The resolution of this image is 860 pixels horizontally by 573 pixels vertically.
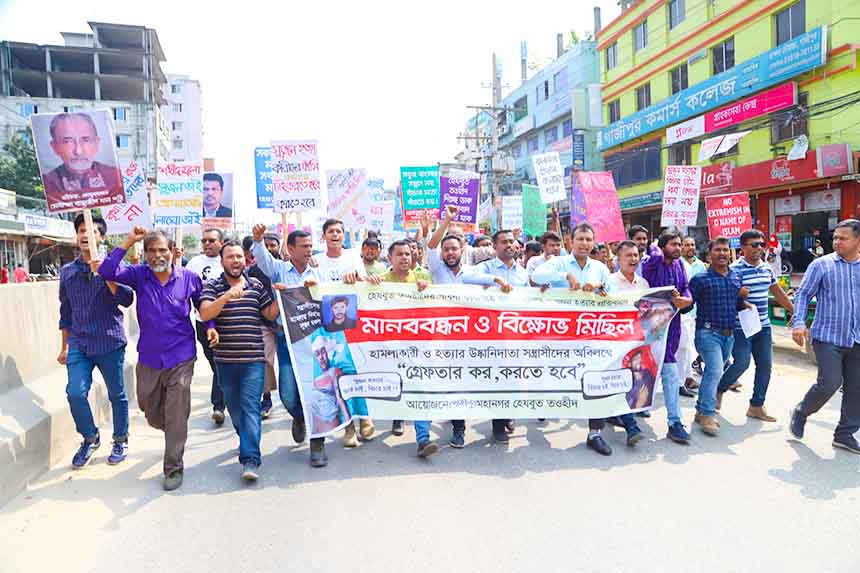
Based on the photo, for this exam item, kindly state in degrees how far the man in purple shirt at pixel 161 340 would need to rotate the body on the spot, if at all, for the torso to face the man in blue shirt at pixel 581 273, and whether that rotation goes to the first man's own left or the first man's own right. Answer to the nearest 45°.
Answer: approximately 90° to the first man's own left

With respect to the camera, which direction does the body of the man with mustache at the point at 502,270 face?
toward the camera

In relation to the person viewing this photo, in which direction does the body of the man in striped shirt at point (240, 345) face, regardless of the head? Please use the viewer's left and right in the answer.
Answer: facing the viewer

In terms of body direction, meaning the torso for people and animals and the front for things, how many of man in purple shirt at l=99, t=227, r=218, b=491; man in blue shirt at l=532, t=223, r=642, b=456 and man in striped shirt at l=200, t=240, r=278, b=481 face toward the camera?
3

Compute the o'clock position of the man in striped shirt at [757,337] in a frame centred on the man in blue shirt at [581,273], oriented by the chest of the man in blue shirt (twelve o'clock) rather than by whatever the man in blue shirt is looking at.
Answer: The man in striped shirt is roughly at 8 o'clock from the man in blue shirt.

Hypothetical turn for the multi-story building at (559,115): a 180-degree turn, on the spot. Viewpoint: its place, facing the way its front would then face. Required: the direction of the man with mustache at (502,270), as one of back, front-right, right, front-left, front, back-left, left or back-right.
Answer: back-right

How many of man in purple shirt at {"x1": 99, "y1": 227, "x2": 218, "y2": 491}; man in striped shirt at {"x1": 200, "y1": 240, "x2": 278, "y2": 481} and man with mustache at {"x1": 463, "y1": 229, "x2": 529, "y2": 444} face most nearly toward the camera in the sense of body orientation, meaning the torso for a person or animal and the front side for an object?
3

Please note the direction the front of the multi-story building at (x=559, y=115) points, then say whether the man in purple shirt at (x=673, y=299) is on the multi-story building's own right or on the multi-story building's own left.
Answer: on the multi-story building's own left

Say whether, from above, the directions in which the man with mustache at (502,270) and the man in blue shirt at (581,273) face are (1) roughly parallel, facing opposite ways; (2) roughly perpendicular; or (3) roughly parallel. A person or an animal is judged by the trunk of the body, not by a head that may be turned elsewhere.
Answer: roughly parallel

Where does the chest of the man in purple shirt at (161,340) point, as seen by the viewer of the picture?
toward the camera

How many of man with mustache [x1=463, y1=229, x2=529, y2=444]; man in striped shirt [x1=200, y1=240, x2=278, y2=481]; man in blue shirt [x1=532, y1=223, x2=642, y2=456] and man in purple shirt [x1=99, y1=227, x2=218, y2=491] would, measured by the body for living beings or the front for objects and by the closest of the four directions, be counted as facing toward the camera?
4

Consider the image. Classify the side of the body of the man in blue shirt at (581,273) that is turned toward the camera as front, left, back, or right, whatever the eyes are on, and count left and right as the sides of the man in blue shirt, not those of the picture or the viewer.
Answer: front

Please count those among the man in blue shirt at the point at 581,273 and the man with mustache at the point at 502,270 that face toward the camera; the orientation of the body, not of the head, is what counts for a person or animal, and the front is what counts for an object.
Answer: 2

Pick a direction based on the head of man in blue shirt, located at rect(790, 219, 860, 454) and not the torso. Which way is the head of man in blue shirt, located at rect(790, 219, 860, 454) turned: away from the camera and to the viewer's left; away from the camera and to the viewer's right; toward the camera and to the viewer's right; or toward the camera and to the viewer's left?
toward the camera and to the viewer's left

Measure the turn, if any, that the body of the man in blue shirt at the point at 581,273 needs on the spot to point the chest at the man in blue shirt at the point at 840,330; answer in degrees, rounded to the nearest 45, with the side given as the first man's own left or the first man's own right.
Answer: approximately 90° to the first man's own left

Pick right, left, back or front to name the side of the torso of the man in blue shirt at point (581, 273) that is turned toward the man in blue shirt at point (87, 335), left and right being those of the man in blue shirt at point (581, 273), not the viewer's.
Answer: right
